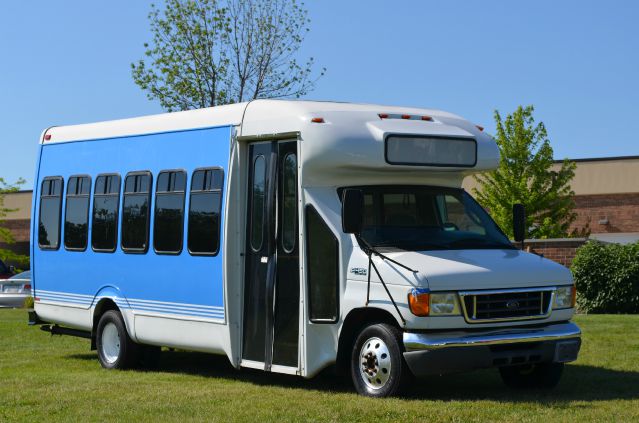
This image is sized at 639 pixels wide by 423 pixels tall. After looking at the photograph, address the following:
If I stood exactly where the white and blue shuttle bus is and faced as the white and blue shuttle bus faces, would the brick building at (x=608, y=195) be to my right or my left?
on my left

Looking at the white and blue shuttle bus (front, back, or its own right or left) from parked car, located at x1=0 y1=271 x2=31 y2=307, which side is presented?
back

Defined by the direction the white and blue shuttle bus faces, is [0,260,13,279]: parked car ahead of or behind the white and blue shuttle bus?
behind

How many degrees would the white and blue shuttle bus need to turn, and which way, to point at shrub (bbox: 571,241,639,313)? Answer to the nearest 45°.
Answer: approximately 90° to its left
